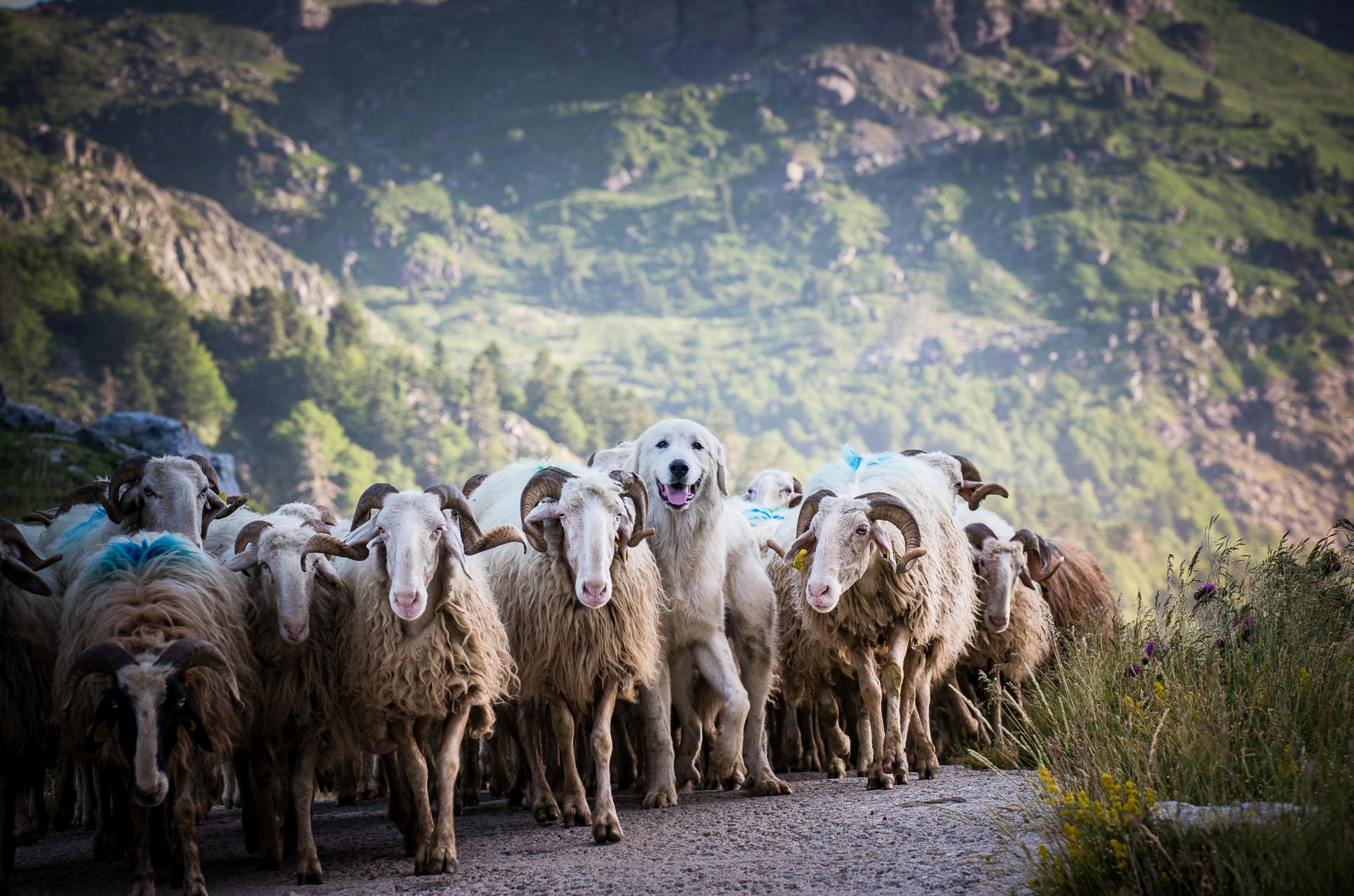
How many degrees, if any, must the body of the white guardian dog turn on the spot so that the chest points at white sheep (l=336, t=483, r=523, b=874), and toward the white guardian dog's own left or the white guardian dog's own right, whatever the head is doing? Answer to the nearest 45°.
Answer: approximately 45° to the white guardian dog's own right

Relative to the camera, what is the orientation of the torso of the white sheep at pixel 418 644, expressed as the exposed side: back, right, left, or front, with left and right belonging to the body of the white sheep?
front

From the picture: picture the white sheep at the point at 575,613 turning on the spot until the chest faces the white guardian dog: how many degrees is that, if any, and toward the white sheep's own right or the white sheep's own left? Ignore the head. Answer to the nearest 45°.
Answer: approximately 135° to the white sheep's own left

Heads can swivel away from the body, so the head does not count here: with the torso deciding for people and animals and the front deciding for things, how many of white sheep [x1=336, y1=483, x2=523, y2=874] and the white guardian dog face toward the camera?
2

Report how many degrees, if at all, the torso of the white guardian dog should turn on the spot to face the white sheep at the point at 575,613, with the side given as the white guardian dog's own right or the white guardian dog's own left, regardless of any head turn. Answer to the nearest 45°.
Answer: approximately 45° to the white guardian dog's own right

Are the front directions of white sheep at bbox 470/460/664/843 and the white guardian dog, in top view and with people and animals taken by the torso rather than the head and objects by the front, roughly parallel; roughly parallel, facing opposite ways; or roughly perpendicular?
roughly parallel

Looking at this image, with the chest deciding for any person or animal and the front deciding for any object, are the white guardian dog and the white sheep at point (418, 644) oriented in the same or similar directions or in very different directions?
same or similar directions

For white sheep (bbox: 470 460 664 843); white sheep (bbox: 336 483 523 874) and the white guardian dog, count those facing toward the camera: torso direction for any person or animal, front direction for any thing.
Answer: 3

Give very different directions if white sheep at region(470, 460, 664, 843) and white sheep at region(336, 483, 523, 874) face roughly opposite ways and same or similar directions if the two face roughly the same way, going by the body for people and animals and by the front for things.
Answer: same or similar directions

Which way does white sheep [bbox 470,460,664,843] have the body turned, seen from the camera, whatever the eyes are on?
toward the camera
